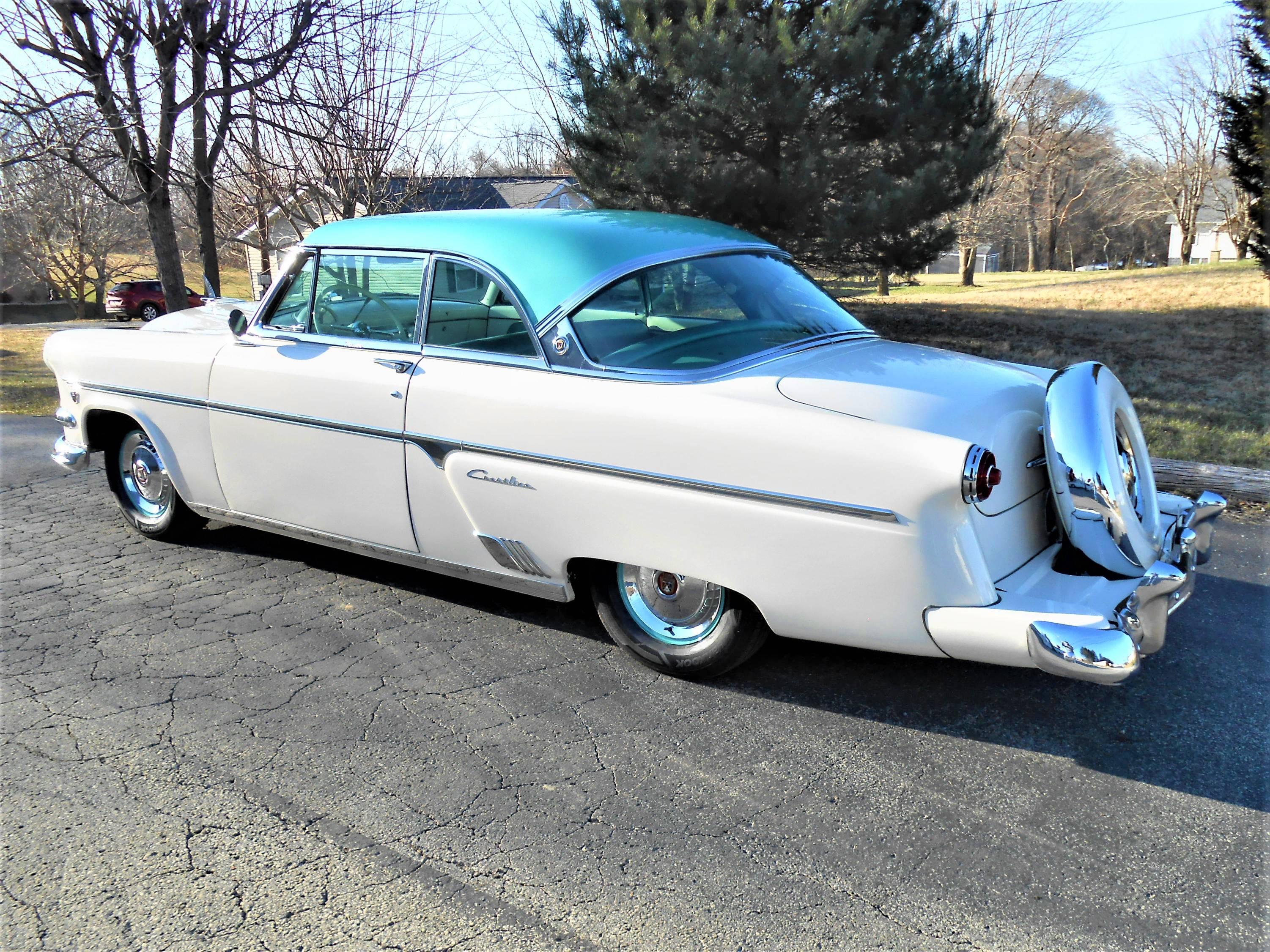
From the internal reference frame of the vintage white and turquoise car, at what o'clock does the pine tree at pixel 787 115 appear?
The pine tree is roughly at 2 o'clock from the vintage white and turquoise car.

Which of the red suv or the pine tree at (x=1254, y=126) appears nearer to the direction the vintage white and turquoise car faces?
the red suv

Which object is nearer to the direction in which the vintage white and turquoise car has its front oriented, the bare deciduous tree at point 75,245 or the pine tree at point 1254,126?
the bare deciduous tree

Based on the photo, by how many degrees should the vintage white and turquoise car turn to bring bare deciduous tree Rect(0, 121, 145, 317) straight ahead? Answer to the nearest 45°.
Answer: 0° — it already faces it

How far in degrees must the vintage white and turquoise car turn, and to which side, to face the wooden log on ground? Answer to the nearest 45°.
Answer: approximately 90° to its right

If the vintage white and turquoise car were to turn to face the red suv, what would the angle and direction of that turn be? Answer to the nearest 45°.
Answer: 0° — it already faces it

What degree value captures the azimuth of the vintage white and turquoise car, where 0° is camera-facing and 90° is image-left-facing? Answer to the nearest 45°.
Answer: approximately 135°

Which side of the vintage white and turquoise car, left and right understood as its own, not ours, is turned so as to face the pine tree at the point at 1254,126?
right
